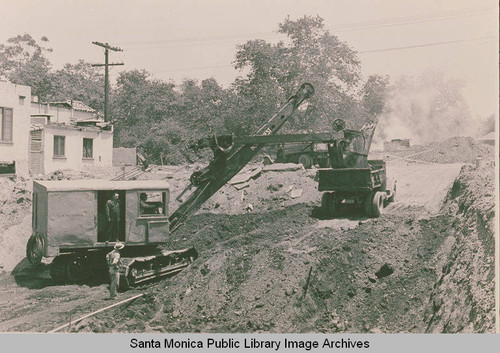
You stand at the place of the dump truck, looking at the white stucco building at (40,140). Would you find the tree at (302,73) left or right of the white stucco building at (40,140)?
right

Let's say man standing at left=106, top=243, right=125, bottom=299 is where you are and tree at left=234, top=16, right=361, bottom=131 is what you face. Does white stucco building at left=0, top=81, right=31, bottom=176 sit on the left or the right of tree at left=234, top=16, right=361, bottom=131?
left

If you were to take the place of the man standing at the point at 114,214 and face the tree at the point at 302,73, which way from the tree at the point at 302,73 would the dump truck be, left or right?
right

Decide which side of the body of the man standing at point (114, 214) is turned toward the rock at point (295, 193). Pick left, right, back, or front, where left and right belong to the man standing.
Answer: left

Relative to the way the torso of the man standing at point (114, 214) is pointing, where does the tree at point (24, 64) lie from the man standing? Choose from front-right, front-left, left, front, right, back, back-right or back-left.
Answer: back-left

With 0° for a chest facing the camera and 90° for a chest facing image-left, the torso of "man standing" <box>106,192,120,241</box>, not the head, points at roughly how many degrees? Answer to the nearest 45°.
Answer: approximately 315°

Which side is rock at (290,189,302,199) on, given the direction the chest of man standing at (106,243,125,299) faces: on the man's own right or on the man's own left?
on the man's own left
